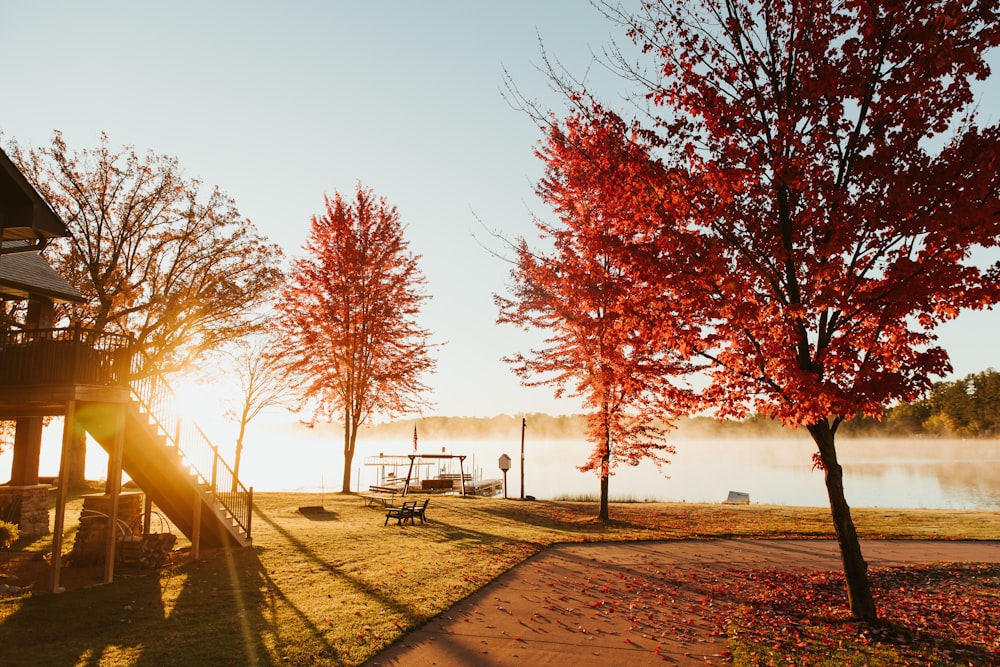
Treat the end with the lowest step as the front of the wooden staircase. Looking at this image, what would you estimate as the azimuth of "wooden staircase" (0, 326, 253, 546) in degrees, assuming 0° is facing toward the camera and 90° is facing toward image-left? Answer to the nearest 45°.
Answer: approximately 270°

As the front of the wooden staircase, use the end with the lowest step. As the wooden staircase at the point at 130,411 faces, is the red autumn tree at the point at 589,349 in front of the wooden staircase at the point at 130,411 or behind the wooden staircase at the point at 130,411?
in front
